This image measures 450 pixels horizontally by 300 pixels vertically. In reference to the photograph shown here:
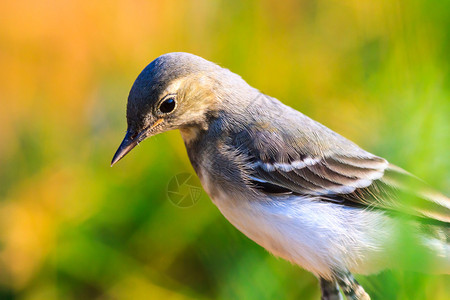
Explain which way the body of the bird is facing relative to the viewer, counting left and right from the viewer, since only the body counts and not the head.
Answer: facing to the left of the viewer
